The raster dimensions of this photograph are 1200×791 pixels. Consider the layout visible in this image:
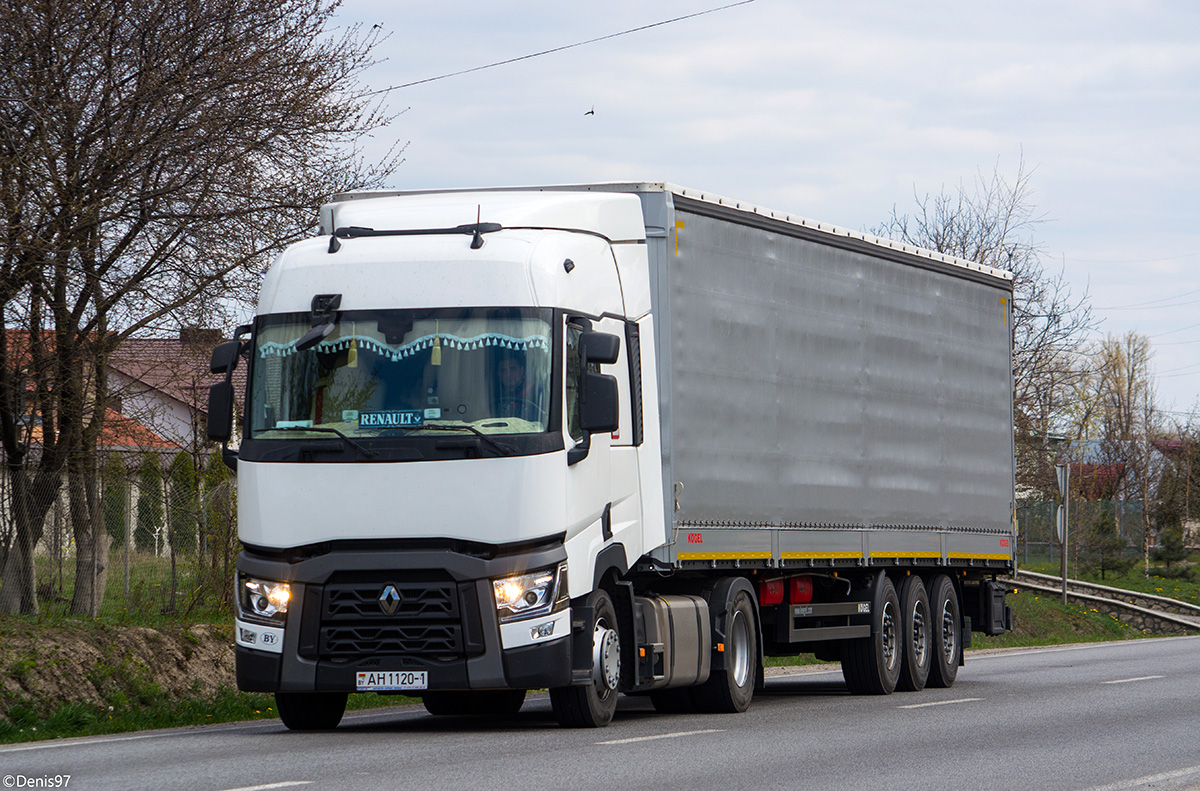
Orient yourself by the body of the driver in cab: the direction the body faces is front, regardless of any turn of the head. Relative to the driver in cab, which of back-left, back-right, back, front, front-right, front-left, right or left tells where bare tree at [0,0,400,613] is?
back-right

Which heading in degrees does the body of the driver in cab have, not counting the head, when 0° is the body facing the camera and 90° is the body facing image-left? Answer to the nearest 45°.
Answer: approximately 0°
